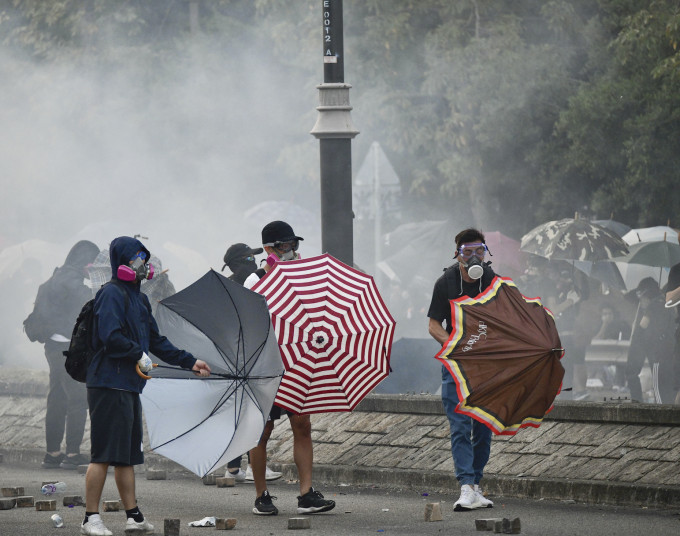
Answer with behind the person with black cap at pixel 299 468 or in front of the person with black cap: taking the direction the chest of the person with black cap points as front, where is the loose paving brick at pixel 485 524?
in front

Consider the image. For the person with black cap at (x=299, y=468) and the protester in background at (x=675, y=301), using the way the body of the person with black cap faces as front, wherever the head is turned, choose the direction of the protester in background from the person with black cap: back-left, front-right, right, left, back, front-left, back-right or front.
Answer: left

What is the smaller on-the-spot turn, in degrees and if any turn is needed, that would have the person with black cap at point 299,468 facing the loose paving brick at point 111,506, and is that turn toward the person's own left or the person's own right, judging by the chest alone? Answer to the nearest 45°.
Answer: approximately 135° to the person's own right

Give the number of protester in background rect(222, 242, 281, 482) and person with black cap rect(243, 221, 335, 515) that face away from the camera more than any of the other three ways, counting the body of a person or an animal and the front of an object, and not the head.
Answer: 0

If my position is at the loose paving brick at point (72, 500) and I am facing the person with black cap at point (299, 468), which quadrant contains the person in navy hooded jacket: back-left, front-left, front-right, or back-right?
front-right

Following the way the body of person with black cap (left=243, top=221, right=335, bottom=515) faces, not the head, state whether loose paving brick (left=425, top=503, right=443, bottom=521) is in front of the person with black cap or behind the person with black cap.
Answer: in front
